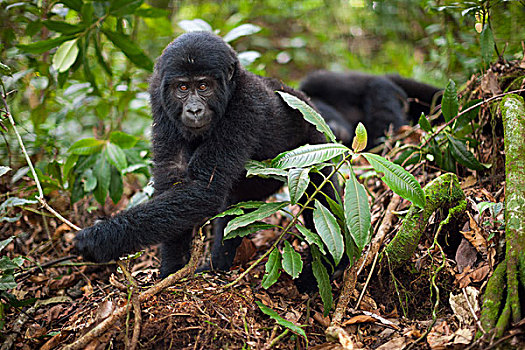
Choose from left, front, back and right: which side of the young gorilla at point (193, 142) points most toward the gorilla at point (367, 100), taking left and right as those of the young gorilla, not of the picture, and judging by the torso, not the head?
back

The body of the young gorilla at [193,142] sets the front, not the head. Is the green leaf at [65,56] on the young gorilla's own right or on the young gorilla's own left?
on the young gorilla's own right

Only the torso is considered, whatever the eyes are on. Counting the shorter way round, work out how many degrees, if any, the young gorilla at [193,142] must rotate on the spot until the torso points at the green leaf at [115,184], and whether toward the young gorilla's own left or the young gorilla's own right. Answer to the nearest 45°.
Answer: approximately 90° to the young gorilla's own right

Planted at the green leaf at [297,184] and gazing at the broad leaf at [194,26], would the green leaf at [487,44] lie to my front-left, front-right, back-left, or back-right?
front-right

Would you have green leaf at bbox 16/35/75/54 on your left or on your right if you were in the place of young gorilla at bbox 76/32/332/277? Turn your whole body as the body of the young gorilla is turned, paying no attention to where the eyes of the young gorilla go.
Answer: on your right

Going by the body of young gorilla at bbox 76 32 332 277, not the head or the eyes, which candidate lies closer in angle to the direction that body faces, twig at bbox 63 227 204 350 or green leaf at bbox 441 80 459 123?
the twig

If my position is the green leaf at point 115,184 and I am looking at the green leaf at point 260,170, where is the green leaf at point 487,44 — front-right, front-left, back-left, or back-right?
front-left

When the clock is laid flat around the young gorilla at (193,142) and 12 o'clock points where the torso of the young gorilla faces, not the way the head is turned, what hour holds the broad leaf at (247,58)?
The broad leaf is roughly at 5 o'clock from the young gorilla.

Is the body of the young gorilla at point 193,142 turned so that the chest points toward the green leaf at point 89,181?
no

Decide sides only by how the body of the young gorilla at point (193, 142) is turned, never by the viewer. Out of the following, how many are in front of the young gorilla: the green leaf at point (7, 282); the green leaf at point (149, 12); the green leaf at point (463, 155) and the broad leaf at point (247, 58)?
1

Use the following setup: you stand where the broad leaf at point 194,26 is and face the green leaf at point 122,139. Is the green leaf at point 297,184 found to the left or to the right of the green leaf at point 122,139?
left

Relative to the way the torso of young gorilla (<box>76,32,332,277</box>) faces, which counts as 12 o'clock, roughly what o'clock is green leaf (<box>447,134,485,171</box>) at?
The green leaf is roughly at 8 o'clock from the young gorilla.

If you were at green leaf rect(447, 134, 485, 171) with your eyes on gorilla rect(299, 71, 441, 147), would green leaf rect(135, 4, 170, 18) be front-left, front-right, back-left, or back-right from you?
front-left

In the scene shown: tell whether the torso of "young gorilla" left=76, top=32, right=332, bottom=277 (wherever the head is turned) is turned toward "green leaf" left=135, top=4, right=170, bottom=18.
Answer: no

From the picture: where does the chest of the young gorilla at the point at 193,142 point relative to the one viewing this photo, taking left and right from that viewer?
facing the viewer and to the left of the viewer

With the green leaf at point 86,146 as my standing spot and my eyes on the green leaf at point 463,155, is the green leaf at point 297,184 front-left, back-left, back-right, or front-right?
front-right
